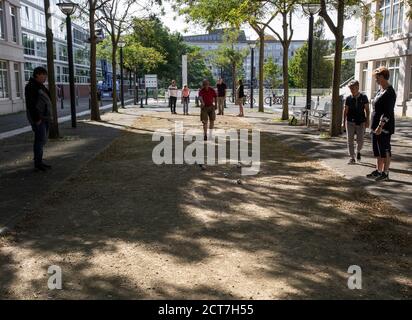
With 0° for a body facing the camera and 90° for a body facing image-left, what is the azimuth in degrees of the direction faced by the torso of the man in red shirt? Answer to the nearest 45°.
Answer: approximately 0°

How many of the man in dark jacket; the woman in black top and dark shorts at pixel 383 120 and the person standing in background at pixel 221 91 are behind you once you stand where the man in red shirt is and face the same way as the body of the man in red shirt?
1

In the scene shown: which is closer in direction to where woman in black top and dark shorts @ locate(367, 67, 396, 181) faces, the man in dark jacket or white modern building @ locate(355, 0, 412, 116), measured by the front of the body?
the man in dark jacket

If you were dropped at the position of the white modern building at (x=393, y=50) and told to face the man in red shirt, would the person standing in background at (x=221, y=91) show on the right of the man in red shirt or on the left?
right

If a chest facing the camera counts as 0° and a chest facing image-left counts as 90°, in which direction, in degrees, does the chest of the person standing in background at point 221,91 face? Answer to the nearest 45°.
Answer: approximately 0°

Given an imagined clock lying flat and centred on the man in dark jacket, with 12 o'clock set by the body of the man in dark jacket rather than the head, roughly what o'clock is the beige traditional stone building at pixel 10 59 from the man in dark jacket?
The beige traditional stone building is roughly at 9 o'clock from the man in dark jacket.

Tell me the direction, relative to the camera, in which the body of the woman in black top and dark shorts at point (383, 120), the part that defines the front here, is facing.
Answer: to the viewer's left

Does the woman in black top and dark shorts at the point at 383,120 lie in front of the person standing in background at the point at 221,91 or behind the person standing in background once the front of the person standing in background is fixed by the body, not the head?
in front

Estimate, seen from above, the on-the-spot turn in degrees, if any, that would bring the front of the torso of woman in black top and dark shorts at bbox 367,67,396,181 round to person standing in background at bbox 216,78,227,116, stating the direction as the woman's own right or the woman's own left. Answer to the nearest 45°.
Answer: approximately 45° to the woman's own right

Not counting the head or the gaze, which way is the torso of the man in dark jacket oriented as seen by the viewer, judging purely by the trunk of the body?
to the viewer's right
